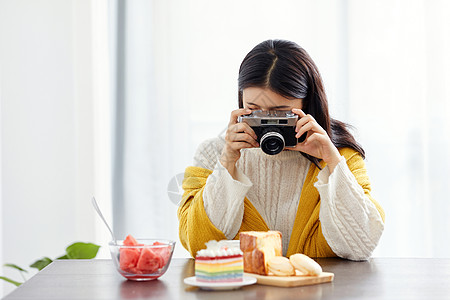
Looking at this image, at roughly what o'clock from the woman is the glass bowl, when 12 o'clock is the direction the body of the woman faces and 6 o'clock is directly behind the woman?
The glass bowl is roughly at 1 o'clock from the woman.

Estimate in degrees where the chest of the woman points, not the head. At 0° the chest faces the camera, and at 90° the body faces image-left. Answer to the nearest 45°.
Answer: approximately 0°

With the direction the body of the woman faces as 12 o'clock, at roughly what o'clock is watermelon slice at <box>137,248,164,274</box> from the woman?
The watermelon slice is roughly at 1 o'clock from the woman.

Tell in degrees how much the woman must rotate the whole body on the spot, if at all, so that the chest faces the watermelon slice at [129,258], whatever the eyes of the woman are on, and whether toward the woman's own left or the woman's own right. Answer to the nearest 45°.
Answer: approximately 45° to the woman's own right
